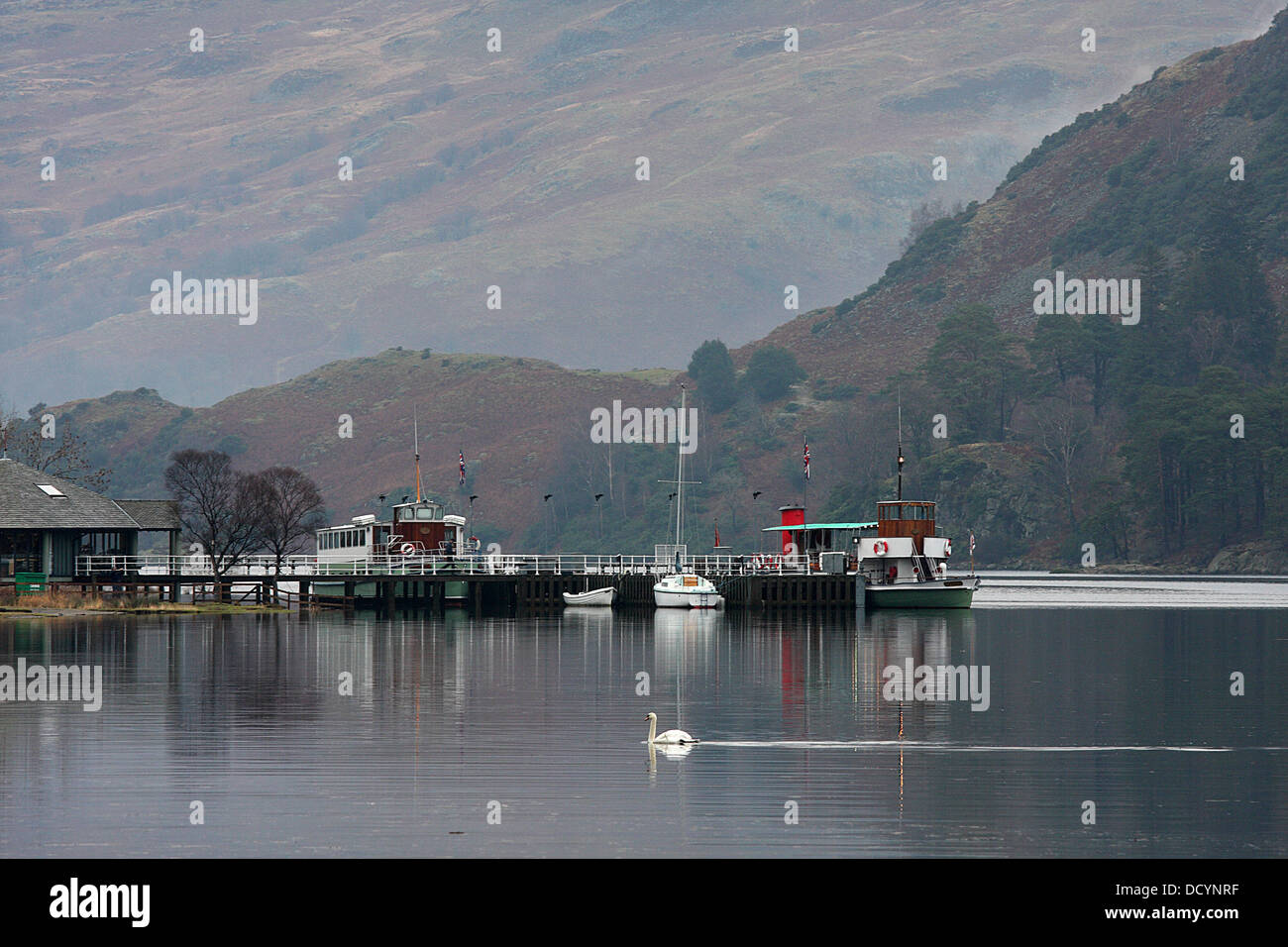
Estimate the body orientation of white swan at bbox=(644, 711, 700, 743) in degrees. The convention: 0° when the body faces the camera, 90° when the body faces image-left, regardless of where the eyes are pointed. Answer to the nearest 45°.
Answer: approximately 90°
